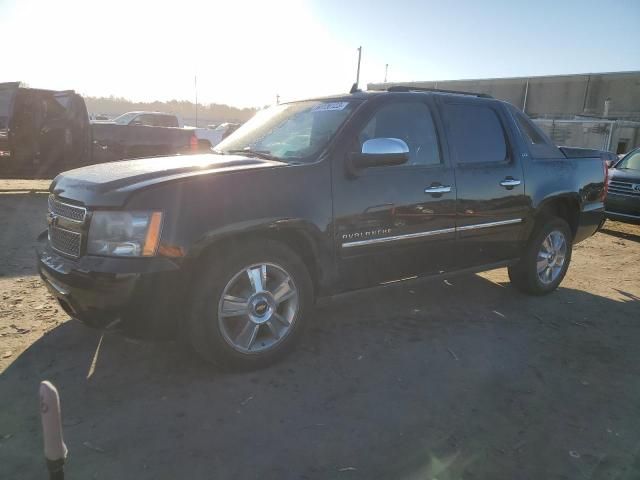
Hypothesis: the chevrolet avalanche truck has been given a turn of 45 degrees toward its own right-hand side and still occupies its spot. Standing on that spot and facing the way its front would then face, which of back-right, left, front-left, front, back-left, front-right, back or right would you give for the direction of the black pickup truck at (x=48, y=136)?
front-right

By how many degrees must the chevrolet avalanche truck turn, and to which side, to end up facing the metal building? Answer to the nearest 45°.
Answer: approximately 180°

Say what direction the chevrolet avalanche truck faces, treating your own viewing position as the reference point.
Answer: facing the viewer and to the left of the viewer
